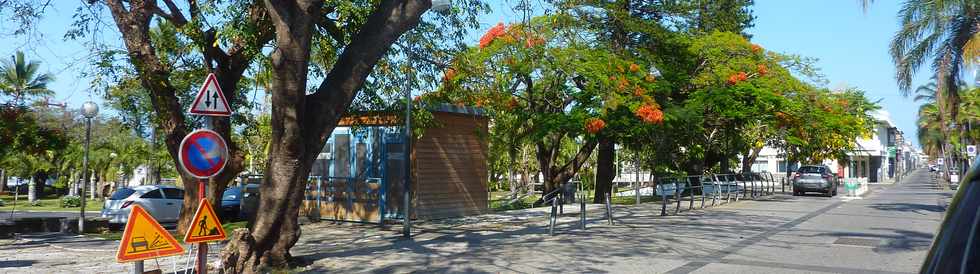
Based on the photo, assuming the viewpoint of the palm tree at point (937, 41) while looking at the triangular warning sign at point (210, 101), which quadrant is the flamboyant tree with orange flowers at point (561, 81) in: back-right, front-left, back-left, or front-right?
front-right

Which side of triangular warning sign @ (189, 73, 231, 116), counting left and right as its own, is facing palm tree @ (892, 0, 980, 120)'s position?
left

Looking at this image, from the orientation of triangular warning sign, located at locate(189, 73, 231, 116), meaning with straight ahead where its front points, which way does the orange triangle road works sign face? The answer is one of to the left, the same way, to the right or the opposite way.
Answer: the same way

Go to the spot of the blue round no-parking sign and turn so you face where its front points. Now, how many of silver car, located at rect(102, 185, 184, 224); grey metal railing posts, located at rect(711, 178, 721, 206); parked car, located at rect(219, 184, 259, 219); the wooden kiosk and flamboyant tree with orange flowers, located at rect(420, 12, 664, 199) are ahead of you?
0

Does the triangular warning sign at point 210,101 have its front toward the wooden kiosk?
no

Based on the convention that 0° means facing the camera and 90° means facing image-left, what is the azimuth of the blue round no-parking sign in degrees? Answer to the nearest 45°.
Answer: approximately 0°

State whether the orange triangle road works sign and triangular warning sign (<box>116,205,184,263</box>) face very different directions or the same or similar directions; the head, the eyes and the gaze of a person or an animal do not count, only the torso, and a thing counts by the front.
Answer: same or similar directions

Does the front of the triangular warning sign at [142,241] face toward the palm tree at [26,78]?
no

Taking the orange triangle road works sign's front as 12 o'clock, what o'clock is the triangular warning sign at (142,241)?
The triangular warning sign is roughly at 2 o'clock from the orange triangle road works sign.

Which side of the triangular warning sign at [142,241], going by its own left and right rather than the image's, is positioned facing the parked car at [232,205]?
back

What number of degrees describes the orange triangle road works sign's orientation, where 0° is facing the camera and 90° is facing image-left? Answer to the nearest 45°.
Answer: approximately 0°

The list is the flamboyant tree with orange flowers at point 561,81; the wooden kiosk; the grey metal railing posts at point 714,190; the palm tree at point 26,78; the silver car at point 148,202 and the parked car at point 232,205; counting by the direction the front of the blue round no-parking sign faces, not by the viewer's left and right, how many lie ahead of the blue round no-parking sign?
0

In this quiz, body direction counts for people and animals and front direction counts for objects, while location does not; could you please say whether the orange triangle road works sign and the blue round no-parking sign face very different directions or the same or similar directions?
same or similar directions

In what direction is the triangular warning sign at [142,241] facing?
toward the camera
